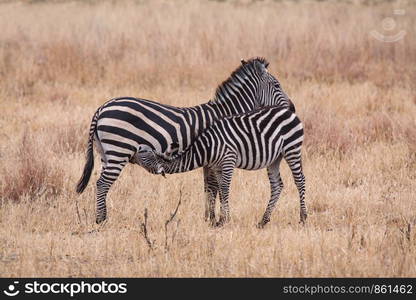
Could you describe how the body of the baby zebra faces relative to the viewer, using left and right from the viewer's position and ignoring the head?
facing to the left of the viewer

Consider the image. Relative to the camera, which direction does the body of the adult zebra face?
to the viewer's right

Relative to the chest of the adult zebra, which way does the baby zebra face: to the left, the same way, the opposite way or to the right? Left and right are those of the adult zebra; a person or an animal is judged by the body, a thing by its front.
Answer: the opposite way
